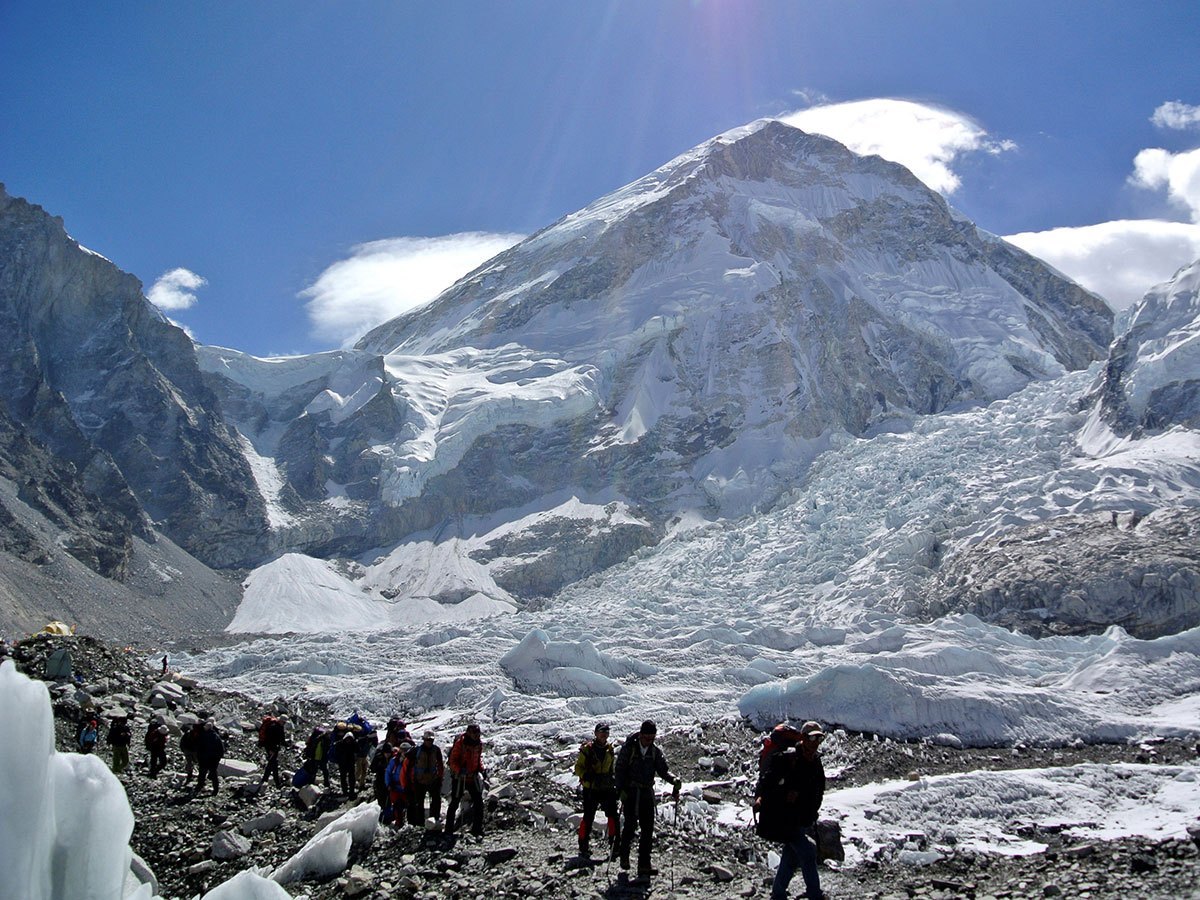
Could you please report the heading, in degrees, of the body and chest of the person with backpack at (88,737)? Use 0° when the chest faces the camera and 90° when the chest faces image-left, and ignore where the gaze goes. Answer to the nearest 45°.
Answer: approximately 315°

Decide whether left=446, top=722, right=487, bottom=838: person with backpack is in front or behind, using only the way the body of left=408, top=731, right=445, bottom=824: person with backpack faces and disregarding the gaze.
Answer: in front

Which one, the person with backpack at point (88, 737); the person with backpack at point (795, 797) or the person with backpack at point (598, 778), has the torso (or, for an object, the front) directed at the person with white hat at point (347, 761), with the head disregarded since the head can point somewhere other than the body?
the person with backpack at point (88, 737)

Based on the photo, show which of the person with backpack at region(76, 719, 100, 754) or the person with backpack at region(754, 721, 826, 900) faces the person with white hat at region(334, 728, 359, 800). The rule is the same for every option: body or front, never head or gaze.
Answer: the person with backpack at region(76, 719, 100, 754)

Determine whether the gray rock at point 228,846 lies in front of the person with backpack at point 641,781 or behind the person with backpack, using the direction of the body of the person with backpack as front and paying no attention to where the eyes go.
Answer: behind

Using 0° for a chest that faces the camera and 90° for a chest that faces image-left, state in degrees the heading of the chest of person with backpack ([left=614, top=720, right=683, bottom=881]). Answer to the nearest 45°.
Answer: approximately 315°
